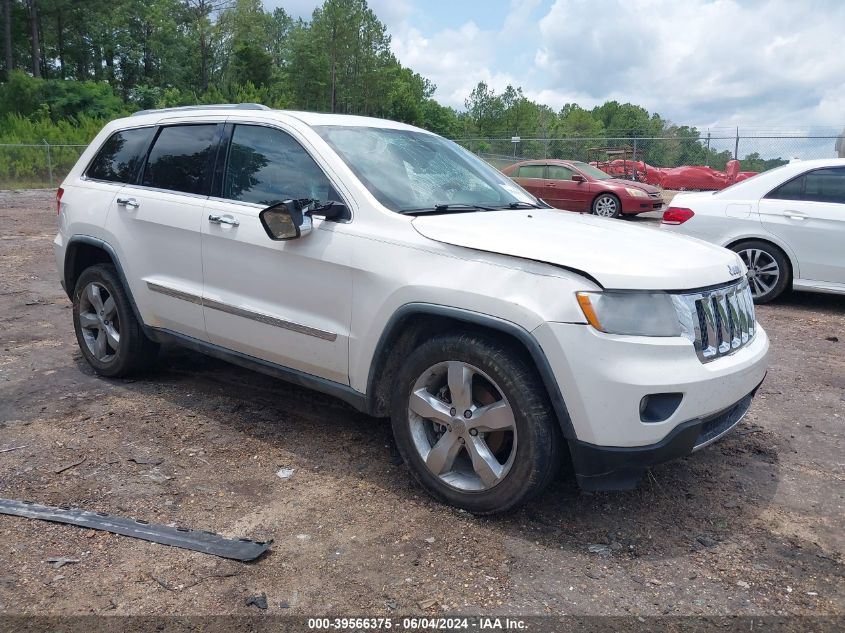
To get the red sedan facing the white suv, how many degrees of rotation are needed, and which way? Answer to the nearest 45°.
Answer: approximately 45° to its right

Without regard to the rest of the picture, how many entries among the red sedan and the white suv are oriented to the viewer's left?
0

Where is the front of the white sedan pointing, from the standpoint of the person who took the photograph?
facing to the right of the viewer

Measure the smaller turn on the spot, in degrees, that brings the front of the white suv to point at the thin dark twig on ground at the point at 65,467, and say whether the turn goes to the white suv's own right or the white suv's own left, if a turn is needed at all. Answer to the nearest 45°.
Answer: approximately 135° to the white suv's own right

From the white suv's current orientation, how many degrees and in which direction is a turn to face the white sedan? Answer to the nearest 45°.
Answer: approximately 90° to its left

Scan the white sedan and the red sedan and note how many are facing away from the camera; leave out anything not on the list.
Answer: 0

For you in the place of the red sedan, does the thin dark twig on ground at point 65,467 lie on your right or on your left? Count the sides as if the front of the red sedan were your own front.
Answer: on your right

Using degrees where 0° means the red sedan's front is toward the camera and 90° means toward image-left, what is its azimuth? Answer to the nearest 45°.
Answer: approximately 315°
